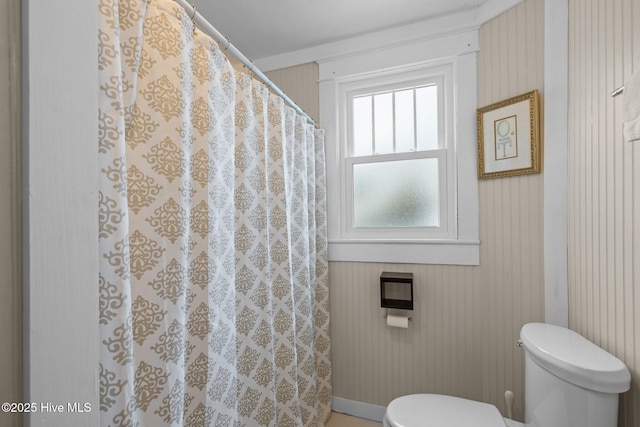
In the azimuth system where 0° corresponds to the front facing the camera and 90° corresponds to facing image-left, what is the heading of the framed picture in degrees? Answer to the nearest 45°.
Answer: approximately 45°
